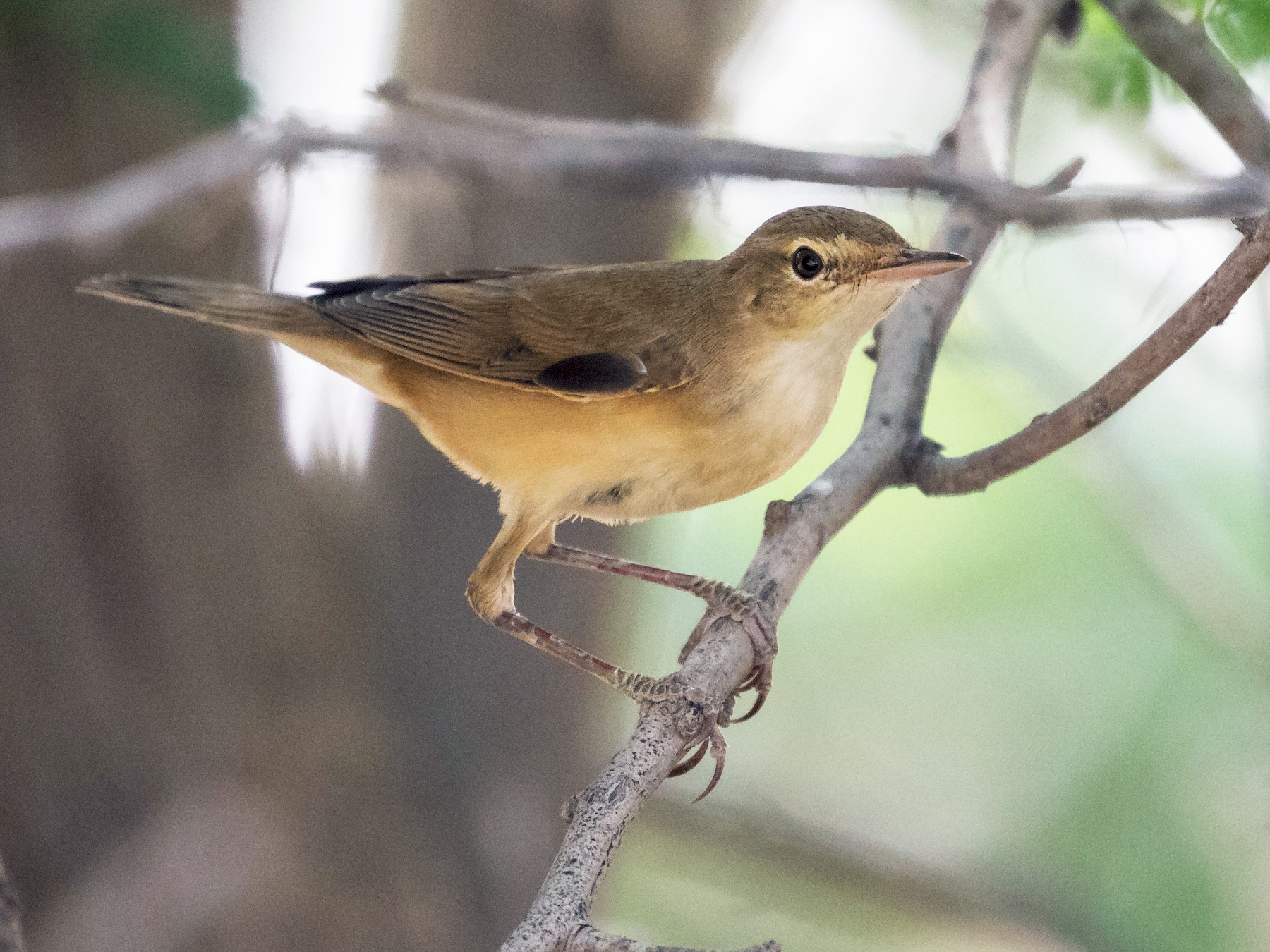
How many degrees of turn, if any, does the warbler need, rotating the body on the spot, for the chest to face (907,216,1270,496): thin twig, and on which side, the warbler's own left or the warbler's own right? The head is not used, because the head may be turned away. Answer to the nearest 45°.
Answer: approximately 45° to the warbler's own right

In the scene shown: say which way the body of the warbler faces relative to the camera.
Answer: to the viewer's right
